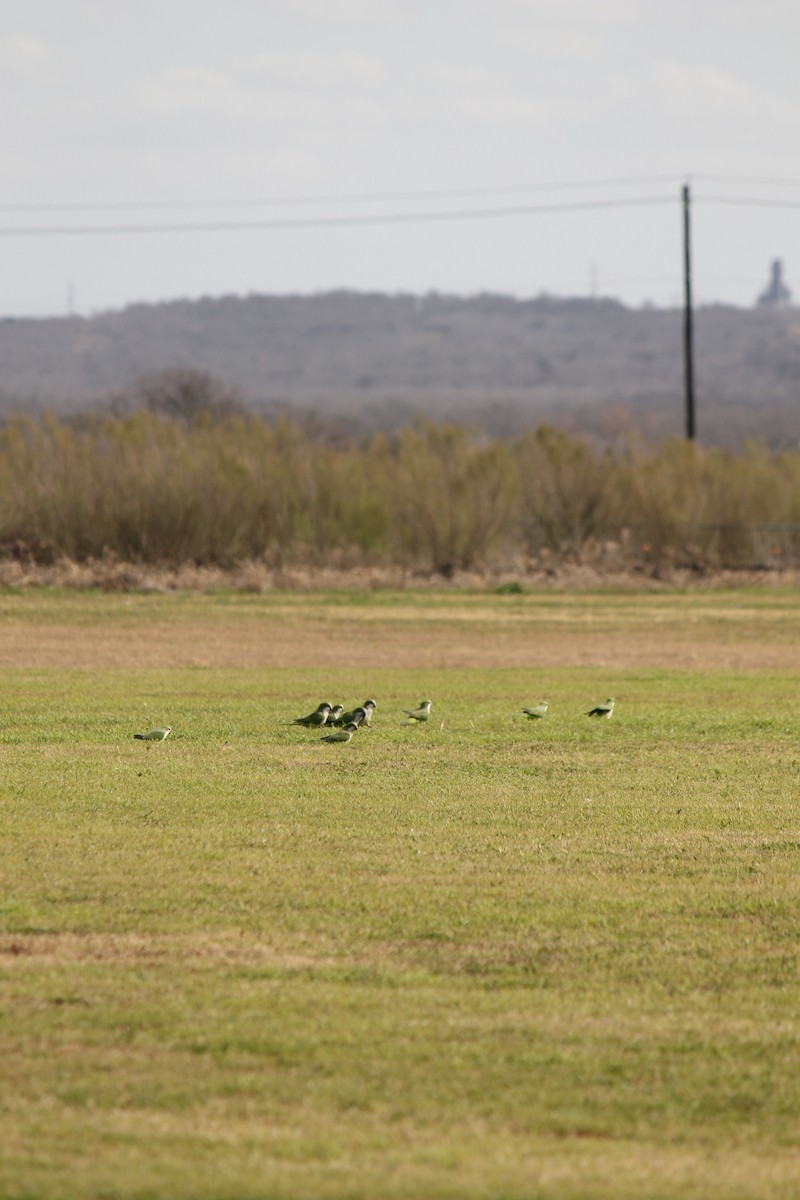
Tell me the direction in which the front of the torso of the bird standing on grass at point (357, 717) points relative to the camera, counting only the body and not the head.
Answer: to the viewer's right

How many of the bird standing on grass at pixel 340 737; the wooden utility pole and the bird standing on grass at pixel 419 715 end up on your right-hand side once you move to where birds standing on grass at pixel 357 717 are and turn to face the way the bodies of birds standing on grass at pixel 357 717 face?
1

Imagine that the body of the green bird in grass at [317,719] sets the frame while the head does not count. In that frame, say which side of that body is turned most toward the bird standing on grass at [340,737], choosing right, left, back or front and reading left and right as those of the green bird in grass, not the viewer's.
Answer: right

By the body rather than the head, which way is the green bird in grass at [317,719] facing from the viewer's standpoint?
to the viewer's right

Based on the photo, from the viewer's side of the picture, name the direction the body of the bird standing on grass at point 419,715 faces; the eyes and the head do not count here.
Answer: to the viewer's right
